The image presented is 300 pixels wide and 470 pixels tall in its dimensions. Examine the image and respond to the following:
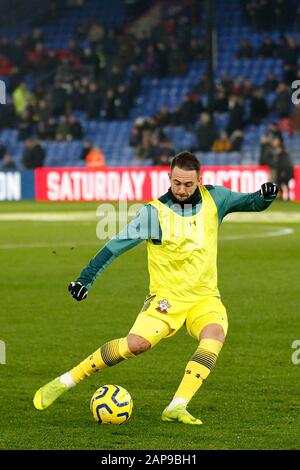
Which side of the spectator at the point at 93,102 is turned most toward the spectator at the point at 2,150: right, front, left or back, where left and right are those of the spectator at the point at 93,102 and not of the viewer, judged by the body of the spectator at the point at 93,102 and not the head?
right

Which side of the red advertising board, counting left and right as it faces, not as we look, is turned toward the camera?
front

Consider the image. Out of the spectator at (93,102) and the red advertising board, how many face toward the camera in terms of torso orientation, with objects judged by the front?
2

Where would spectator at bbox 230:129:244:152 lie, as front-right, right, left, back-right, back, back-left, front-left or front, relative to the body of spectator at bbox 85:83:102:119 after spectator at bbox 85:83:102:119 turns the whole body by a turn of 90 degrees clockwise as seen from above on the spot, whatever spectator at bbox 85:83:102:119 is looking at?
back-left

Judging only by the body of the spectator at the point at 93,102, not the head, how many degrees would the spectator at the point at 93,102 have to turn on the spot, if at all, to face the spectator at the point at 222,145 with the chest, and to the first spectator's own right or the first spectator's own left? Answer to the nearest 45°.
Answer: approximately 45° to the first spectator's own left

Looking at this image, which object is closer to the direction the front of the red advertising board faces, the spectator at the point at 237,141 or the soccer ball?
the soccer ball
